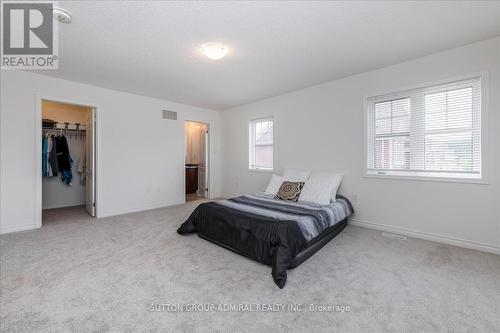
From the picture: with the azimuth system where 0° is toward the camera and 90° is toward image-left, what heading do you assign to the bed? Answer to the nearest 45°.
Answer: approximately 45°

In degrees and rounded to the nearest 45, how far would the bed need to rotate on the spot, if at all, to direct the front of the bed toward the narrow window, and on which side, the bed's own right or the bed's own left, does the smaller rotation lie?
approximately 135° to the bed's own right

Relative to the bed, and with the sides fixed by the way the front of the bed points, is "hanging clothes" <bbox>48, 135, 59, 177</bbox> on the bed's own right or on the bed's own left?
on the bed's own right

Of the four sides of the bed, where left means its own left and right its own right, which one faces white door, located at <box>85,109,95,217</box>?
right

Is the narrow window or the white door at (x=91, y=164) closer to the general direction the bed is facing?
the white door
